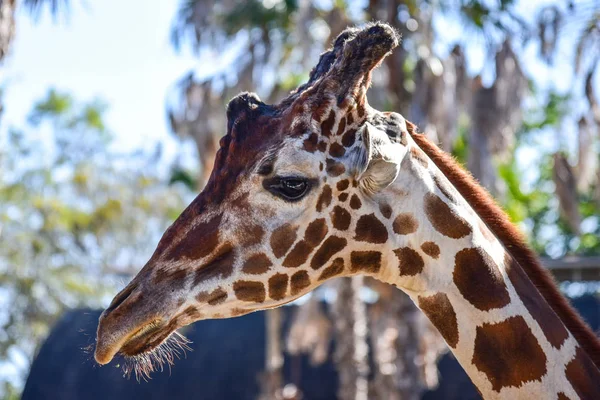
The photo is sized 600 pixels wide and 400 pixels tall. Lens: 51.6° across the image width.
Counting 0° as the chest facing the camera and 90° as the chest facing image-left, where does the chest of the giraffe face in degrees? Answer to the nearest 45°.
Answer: approximately 90°
